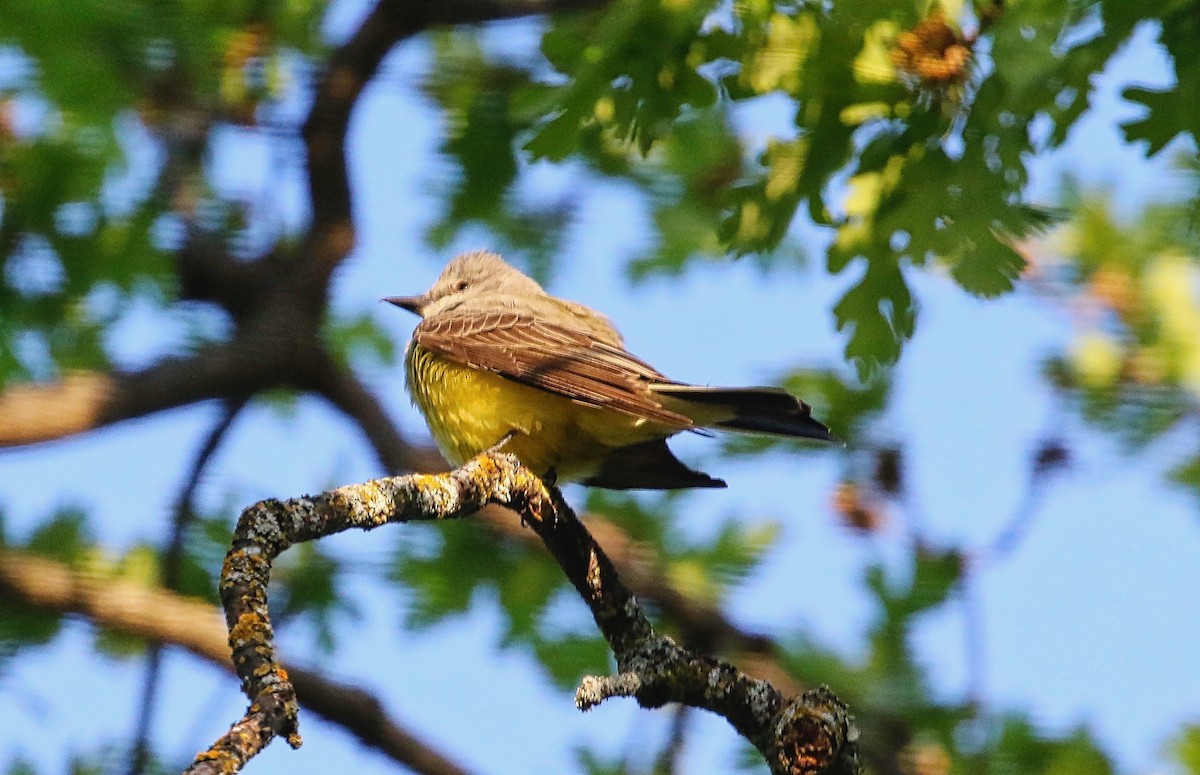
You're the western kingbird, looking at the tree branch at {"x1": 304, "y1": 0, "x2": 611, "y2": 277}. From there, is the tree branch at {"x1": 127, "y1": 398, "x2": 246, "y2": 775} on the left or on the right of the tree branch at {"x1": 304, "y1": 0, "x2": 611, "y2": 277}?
left

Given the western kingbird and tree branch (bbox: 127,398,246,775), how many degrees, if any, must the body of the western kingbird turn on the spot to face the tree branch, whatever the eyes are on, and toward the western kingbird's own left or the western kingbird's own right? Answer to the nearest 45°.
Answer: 0° — it already faces it

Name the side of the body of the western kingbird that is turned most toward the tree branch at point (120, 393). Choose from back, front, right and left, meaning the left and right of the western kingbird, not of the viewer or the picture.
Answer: front

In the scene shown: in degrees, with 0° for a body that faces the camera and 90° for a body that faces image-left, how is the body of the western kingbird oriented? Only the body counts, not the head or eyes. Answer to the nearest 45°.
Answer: approximately 90°
